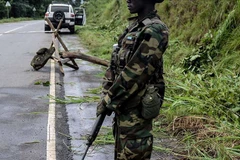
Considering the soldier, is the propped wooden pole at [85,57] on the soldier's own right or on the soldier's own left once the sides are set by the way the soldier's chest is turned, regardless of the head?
on the soldier's own right

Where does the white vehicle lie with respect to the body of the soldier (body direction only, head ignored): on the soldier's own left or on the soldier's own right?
on the soldier's own right

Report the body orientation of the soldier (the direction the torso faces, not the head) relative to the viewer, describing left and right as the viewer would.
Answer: facing to the left of the viewer
